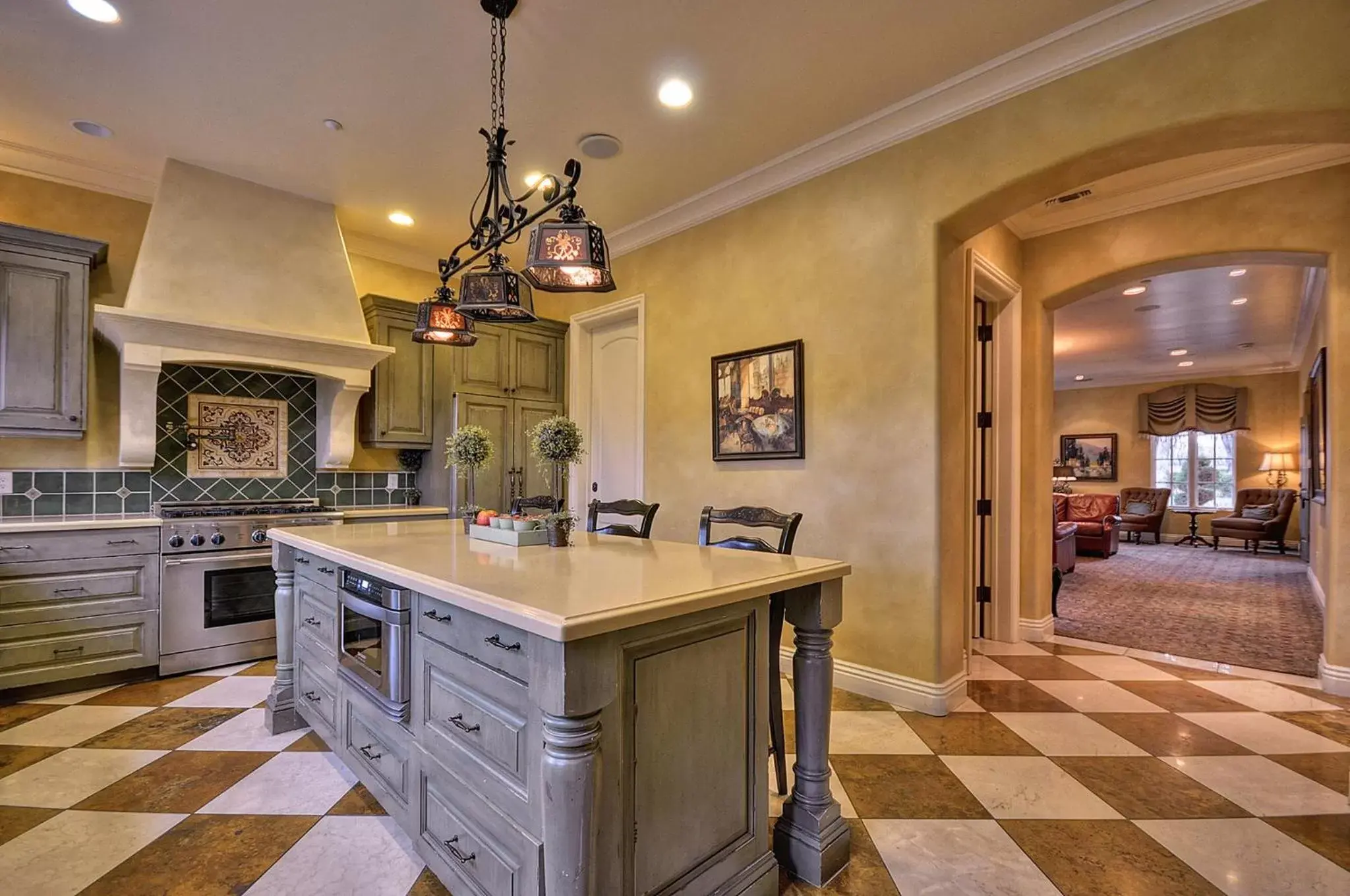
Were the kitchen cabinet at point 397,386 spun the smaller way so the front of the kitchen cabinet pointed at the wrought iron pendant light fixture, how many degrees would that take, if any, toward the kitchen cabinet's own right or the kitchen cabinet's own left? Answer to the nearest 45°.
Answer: approximately 45° to the kitchen cabinet's own right

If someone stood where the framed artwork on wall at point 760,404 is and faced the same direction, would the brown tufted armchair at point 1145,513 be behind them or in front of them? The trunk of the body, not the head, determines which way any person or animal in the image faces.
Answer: behind

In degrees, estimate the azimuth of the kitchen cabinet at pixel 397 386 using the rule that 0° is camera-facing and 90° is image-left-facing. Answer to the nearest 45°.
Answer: approximately 315°

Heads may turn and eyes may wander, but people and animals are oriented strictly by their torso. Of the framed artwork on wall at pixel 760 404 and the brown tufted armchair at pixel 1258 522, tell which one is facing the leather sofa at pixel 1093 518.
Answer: the brown tufted armchair

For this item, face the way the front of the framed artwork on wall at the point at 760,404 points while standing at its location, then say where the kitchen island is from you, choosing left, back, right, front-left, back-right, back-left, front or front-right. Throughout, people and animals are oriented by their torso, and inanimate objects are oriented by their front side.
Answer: front-left

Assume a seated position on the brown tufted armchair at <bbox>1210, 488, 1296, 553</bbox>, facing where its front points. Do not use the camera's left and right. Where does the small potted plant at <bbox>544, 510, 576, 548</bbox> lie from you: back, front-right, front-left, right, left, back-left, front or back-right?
front-left

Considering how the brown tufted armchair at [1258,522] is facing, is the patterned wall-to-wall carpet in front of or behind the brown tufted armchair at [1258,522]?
in front

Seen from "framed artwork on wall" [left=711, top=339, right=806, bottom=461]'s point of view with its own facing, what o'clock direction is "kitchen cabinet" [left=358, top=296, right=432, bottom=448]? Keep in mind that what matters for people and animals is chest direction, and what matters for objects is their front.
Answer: The kitchen cabinet is roughly at 2 o'clock from the framed artwork on wall.

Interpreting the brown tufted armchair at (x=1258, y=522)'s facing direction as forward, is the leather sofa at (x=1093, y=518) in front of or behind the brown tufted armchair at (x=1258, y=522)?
in front

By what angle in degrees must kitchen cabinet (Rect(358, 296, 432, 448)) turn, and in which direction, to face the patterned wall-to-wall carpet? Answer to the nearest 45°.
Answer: approximately 45° to its left

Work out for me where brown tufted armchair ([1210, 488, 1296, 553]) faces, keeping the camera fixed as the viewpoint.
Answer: facing the viewer and to the left of the viewer

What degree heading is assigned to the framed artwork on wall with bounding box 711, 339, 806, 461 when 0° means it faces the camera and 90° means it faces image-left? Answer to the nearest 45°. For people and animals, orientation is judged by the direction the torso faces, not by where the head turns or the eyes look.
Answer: approximately 45°

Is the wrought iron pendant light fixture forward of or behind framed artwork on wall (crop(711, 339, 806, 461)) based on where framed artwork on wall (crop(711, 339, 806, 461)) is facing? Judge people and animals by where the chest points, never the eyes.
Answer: forward

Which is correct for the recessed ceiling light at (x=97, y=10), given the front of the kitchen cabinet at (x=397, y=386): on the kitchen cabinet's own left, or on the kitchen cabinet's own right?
on the kitchen cabinet's own right

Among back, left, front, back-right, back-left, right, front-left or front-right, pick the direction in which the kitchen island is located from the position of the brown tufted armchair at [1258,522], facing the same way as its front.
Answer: front-left

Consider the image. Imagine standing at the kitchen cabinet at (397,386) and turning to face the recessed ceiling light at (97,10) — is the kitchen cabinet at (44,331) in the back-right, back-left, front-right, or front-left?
front-right

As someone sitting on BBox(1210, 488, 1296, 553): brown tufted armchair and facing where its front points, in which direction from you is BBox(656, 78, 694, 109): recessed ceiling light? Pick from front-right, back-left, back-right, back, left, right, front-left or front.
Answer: front-left

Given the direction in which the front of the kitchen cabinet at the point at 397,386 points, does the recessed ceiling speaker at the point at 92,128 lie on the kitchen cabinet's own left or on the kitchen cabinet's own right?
on the kitchen cabinet's own right

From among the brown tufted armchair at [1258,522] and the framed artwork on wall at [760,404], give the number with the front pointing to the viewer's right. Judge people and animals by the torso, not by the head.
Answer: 0

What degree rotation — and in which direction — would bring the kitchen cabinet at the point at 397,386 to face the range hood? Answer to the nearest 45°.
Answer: approximately 90° to its right
